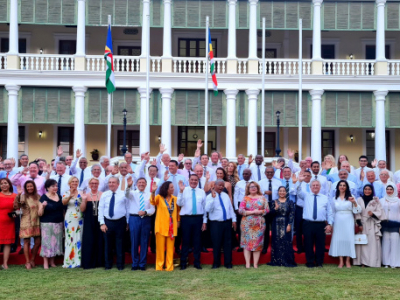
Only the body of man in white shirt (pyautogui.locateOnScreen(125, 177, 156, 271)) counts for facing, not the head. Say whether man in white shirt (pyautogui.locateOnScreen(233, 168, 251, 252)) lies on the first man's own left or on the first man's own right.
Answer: on the first man's own left

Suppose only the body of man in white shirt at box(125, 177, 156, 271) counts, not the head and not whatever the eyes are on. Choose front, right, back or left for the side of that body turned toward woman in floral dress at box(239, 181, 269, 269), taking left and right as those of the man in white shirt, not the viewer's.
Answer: left

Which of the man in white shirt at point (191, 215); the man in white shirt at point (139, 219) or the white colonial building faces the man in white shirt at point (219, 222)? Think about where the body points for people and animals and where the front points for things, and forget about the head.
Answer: the white colonial building

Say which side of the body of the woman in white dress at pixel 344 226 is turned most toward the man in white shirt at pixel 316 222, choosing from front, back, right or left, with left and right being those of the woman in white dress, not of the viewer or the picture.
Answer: right

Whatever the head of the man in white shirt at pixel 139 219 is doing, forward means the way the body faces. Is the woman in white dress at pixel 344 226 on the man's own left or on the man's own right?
on the man's own left

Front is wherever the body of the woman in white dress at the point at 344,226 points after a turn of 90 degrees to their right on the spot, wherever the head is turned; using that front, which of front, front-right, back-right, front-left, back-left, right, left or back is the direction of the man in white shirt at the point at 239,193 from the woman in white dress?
front

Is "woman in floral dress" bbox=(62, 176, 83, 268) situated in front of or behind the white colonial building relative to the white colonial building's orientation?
in front

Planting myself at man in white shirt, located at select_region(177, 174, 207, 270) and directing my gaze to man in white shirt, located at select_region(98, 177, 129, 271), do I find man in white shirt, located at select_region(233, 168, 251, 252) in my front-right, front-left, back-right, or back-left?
back-right

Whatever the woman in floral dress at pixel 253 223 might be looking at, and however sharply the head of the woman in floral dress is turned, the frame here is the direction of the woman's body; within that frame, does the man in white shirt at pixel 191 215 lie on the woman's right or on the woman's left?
on the woman's right

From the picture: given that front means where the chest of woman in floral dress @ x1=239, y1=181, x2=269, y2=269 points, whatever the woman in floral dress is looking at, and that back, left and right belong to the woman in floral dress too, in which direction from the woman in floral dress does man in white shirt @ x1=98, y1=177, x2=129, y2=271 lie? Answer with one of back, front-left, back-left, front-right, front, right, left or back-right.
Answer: right

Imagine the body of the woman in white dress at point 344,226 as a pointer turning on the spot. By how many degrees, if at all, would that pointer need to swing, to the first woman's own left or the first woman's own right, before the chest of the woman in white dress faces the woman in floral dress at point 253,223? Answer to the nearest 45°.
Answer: approximately 90° to the first woman's own right

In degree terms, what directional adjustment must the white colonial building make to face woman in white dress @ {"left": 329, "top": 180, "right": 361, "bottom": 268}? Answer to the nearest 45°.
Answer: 0° — it already faces them
